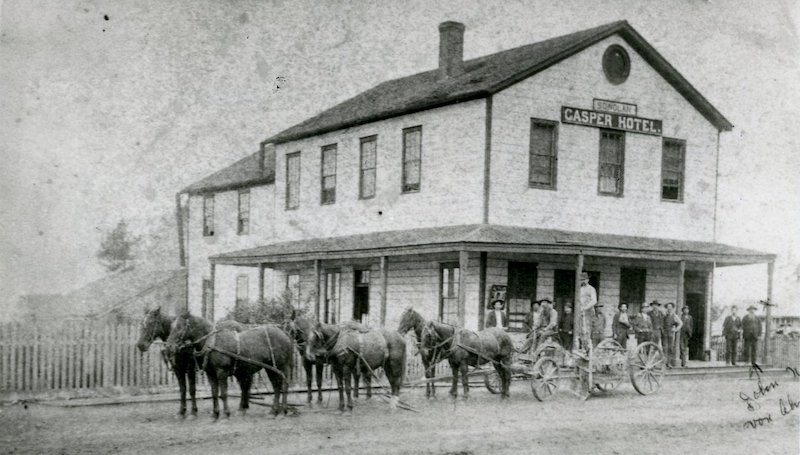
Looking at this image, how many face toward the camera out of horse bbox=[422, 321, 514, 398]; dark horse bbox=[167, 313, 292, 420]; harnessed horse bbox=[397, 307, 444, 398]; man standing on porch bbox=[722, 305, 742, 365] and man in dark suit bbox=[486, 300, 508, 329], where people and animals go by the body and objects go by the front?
2

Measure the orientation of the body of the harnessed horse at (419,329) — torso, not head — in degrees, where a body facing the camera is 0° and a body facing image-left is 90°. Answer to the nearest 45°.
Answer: approximately 90°

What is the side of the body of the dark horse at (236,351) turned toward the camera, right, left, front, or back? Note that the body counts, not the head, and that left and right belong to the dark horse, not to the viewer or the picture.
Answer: left

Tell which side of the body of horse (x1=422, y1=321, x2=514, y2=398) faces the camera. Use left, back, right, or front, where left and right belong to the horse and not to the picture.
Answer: left

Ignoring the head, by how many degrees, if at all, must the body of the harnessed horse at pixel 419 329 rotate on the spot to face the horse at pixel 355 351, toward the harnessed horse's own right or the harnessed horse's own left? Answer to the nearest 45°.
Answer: approximately 45° to the harnessed horse's own left

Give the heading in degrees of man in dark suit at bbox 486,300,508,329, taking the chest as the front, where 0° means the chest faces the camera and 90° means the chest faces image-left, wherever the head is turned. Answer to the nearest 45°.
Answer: approximately 0°

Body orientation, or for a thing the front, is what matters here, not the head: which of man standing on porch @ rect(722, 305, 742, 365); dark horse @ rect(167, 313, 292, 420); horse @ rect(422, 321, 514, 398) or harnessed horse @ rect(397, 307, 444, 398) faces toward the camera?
the man standing on porch

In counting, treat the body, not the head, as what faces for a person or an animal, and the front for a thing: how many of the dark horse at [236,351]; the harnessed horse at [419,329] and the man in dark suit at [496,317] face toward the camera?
1
